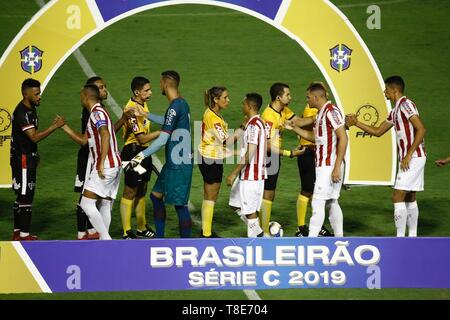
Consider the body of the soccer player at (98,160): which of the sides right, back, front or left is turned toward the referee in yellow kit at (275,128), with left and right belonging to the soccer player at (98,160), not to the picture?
back

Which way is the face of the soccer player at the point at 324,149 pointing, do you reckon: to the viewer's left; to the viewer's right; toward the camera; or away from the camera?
to the viewer's left

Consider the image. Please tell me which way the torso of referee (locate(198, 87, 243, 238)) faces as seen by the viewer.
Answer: to the viewer's right

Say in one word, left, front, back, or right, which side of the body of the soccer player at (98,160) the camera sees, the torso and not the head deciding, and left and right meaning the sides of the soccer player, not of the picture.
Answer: left

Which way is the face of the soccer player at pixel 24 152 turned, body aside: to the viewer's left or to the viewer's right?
to the viewer's right

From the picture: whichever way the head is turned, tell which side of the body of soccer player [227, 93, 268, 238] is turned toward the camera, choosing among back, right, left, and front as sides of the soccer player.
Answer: left

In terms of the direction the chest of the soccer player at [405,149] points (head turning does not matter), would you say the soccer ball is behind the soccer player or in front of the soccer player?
in front

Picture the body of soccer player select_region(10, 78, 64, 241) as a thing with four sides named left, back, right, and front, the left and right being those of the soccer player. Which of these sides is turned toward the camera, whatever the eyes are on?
right

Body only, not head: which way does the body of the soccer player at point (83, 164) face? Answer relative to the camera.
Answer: to the viewer's right
